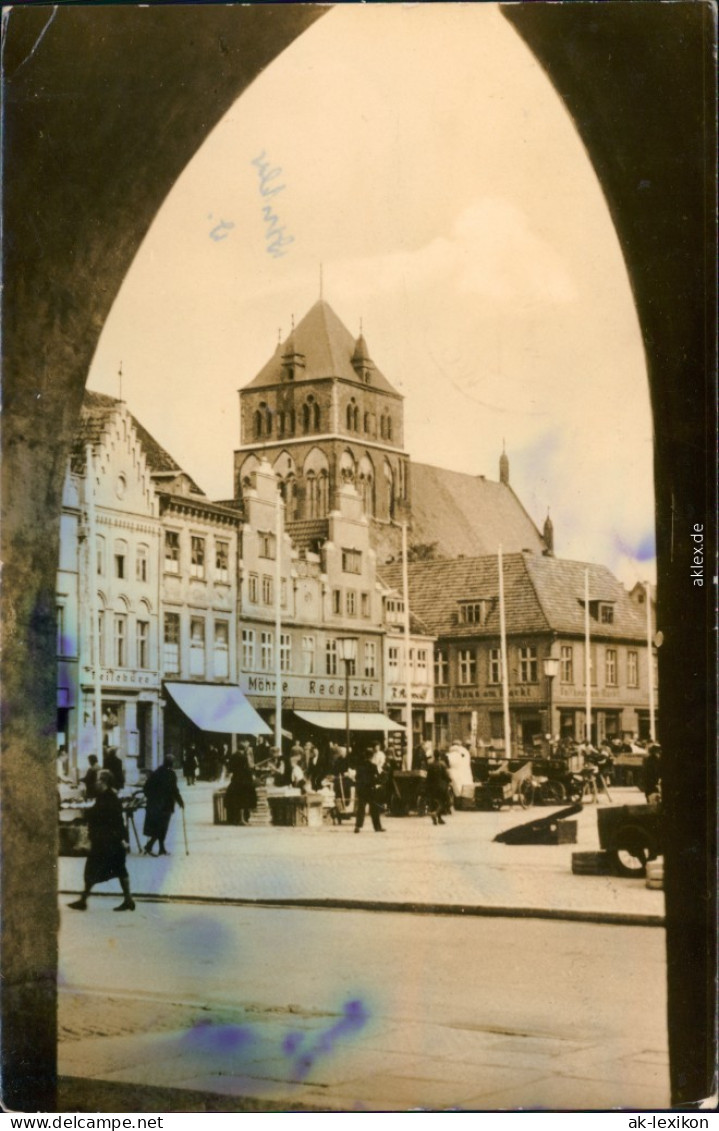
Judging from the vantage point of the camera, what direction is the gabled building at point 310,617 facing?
facing the viewer and to the right of the viewer

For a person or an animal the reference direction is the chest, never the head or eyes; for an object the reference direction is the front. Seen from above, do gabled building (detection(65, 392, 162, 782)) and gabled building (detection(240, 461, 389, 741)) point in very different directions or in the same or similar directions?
same or similar directions

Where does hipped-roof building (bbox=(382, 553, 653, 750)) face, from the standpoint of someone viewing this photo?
facing the viewer and to the left of the viewer

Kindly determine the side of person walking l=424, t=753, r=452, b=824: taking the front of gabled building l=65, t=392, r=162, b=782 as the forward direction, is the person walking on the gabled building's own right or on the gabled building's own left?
on the gabled building's own left

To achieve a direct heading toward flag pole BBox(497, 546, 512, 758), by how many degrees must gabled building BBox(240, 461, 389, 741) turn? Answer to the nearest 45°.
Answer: approximately 45° to its left

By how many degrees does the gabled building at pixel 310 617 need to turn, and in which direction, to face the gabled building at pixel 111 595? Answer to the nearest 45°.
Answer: approximately 90° to its right

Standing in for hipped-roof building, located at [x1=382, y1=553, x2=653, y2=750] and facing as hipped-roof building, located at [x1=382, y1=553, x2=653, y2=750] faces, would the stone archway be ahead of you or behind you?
ahead

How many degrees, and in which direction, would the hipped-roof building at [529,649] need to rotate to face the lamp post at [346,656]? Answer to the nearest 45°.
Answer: approximately 45° to its right

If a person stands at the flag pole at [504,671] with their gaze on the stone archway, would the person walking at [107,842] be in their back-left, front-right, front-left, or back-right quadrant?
front-right
